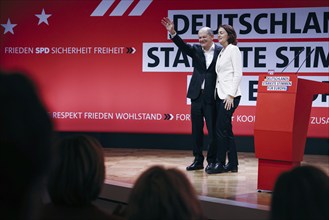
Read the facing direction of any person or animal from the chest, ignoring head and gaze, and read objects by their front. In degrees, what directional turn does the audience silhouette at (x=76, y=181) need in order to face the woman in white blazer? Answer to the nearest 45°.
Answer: approximately 45° to their right

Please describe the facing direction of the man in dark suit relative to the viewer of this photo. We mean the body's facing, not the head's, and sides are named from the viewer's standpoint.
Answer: facing the viewer and to the left of the viewer

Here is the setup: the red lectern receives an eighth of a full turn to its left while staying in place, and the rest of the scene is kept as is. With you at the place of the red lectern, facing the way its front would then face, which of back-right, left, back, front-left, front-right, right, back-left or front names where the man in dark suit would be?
back-right

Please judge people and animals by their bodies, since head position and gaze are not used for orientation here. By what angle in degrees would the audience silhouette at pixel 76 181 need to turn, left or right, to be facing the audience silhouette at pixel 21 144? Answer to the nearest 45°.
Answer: approximately 180°

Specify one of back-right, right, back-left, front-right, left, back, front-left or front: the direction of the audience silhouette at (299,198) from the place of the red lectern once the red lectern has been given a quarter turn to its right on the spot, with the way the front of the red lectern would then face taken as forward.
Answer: back-left

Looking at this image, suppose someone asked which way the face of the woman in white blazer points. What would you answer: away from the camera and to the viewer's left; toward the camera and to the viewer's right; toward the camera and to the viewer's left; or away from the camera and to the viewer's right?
toward the camera and to the viewer's left

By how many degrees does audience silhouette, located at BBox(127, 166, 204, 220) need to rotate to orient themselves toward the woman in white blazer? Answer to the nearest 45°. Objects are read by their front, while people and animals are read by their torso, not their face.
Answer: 0° — they already face them

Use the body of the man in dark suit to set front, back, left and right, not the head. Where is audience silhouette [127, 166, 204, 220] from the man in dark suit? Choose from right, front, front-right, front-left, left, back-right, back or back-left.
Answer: front-left

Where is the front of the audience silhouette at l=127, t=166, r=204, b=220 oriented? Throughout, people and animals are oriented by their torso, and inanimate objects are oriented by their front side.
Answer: away from the camera

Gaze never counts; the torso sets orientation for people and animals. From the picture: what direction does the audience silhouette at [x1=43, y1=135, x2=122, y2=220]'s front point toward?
away from the camera

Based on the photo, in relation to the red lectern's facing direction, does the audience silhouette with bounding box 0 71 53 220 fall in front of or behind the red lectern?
in front

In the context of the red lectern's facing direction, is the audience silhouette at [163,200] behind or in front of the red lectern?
in front
